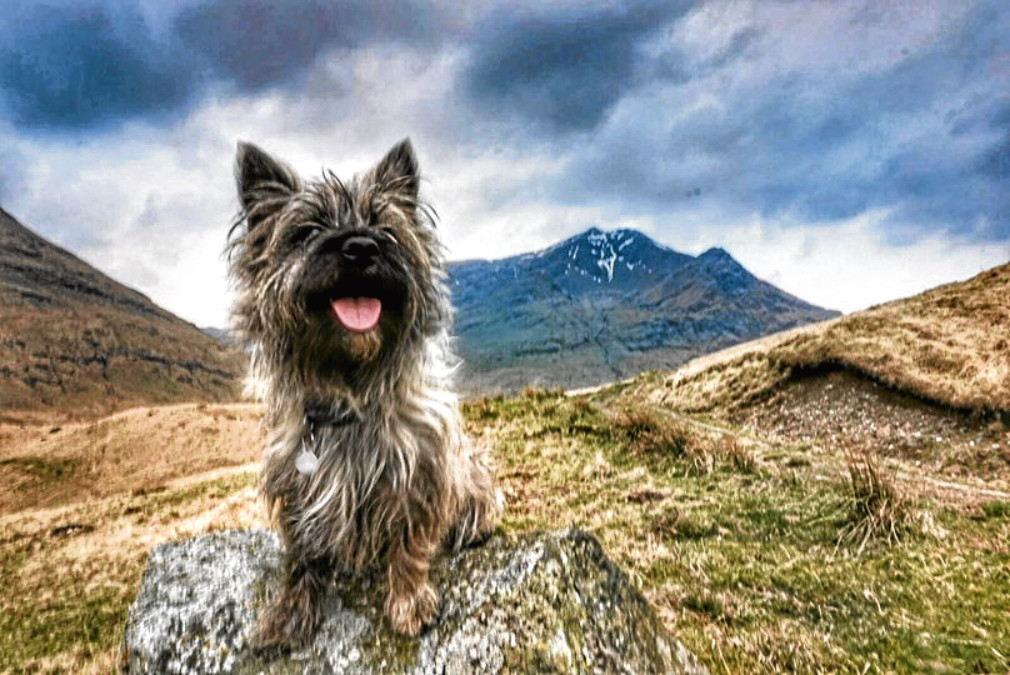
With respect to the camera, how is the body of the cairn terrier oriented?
toward the camera
